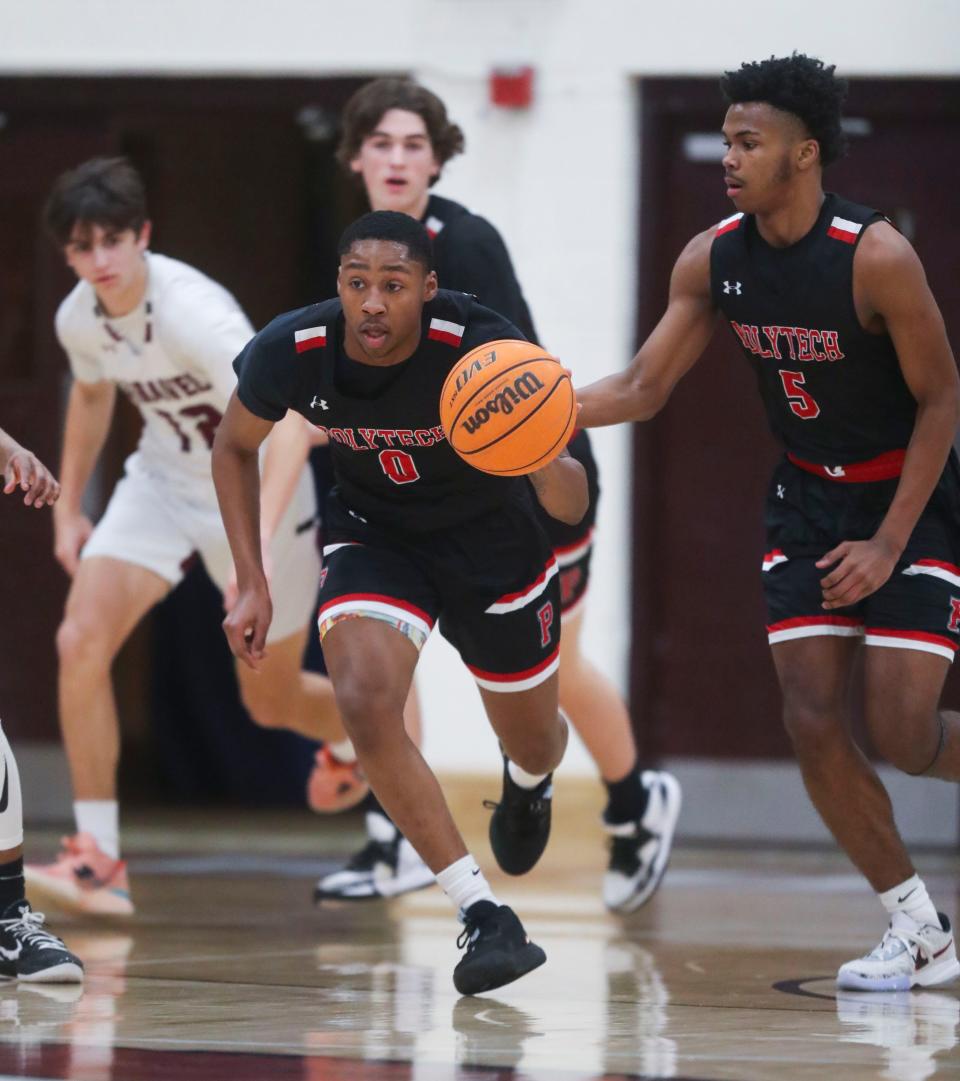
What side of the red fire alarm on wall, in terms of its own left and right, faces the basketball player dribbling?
front

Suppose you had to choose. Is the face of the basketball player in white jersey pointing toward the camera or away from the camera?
toward the camera

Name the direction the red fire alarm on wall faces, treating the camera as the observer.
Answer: facing the viewer

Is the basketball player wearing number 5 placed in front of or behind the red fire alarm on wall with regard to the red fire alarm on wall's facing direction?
in front

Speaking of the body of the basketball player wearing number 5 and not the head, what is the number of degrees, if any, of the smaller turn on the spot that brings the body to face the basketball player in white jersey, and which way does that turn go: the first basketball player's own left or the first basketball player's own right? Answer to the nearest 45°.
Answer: approximately 90° to the first basketball player's own right

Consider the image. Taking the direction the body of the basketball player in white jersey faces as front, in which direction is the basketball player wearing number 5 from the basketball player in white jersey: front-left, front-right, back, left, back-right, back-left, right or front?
left

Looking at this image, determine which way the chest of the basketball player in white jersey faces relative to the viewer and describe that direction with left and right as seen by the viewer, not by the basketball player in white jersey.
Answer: facing the viewer and to the left of the viewer

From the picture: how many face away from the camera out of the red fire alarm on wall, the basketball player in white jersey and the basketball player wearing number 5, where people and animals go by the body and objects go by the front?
0

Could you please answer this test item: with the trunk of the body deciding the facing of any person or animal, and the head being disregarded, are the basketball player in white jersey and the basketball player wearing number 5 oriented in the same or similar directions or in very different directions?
same or similar directions
